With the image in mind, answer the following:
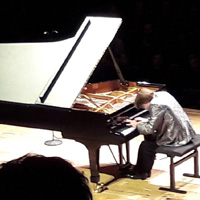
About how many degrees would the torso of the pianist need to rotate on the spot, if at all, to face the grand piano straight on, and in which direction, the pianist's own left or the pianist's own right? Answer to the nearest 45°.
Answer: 0° — they already face it

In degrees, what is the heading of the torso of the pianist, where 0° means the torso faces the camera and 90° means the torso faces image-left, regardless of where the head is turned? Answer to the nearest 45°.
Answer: approximately 90°
